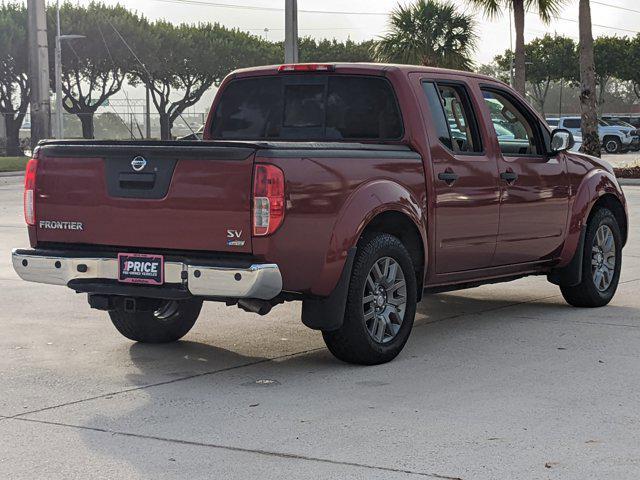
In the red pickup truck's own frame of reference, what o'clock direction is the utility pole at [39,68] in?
The utility pole is roughly at 10 o'clock from the red pickup truck.

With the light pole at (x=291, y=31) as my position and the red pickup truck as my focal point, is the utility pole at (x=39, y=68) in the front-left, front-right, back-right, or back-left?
back-right

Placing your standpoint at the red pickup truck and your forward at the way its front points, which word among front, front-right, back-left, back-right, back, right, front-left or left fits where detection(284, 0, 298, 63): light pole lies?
front-left

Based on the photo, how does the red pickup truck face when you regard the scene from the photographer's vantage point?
facing away from the viewer and to the right of the viewer
